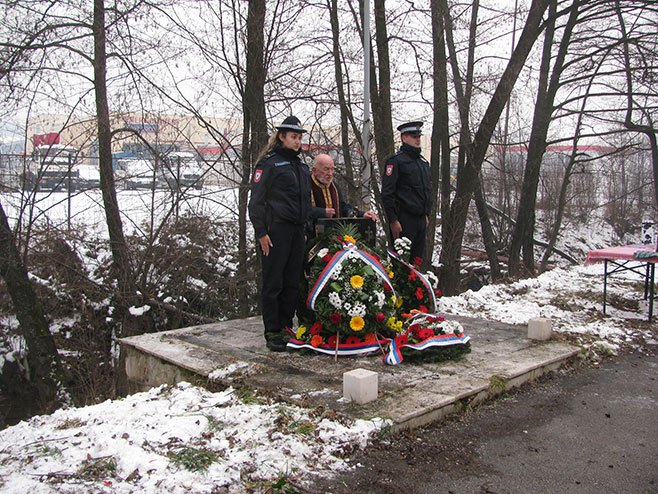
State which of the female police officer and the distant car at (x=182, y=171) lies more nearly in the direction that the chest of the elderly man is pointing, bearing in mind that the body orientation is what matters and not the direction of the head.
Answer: the female police officer

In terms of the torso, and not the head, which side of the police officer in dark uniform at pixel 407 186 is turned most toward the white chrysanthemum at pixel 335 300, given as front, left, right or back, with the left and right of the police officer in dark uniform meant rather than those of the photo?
right

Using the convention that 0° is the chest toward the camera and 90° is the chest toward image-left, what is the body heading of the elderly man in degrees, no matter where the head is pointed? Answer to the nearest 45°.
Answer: approximately 315°

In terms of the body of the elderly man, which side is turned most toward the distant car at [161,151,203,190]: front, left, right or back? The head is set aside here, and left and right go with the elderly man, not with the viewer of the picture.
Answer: back

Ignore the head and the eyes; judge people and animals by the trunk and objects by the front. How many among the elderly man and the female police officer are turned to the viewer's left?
0

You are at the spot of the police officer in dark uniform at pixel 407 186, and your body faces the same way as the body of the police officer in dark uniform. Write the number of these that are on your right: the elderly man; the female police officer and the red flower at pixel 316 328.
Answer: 3

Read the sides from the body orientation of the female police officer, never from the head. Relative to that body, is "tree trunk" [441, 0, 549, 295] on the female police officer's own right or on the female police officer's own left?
on the female police officer's own left

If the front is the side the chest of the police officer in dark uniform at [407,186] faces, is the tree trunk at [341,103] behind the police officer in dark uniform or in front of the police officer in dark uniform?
behind

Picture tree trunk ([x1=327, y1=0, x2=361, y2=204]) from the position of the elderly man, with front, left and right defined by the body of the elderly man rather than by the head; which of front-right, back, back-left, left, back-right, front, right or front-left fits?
back-left
